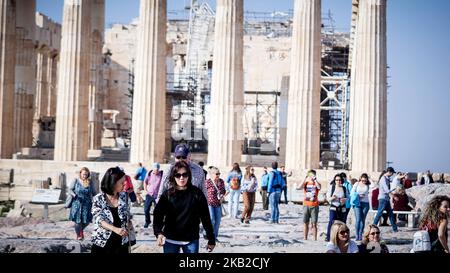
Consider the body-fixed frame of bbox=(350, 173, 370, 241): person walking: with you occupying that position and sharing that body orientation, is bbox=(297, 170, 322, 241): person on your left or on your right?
on your right

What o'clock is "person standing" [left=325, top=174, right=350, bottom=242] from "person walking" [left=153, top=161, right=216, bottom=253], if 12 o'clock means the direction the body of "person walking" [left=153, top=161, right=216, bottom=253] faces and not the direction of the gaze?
"person standing" [left=325, top=174, right=350, bottom=242] is roughly at 7 o'clock from "person walking" [left=153, top=161, right=216, bottom=253].

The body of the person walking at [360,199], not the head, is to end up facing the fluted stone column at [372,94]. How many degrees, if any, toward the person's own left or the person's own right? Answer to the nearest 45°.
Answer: approximately 180°

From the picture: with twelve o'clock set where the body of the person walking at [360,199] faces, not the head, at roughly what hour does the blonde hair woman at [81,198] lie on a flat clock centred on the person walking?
The blonde hair woman is roughly at 2 o'clock from the person walking.

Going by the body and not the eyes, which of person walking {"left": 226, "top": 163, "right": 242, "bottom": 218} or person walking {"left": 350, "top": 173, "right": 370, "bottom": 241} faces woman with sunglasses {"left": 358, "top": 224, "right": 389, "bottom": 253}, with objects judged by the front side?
person walking {"left": 350, "top": 173, "right": 370, "bottom": 241}

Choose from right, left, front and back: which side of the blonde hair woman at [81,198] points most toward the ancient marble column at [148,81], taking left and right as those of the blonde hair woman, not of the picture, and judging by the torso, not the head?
back

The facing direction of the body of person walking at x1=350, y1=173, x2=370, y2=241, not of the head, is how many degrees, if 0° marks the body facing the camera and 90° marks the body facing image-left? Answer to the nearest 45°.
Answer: approximately 0°

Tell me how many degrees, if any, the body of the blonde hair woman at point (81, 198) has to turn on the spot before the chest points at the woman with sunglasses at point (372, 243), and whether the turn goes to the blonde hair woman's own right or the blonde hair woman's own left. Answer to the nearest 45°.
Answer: approximately 45° to the blonde hair woman's own left

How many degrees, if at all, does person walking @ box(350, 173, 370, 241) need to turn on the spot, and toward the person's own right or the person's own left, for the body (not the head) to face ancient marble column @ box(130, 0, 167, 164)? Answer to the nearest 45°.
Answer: approximately 135° to the person's own right

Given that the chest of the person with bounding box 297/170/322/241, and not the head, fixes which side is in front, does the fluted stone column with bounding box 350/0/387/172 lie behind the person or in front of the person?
behind
